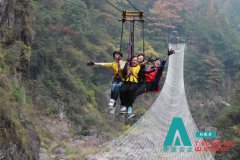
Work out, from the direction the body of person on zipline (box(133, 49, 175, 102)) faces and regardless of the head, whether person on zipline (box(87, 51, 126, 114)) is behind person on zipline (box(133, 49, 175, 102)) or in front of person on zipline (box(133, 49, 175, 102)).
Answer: in front

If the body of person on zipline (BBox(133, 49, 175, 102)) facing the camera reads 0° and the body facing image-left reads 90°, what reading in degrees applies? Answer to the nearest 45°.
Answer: approximately 45°
